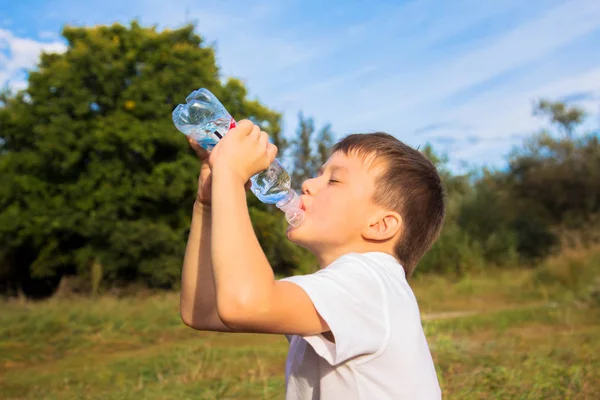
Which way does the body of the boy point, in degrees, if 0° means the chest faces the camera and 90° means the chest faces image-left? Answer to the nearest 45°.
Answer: approximately 90°

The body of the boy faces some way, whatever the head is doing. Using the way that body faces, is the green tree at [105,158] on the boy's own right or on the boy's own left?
on the boy's own right

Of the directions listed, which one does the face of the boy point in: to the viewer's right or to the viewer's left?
to the viewer's left
